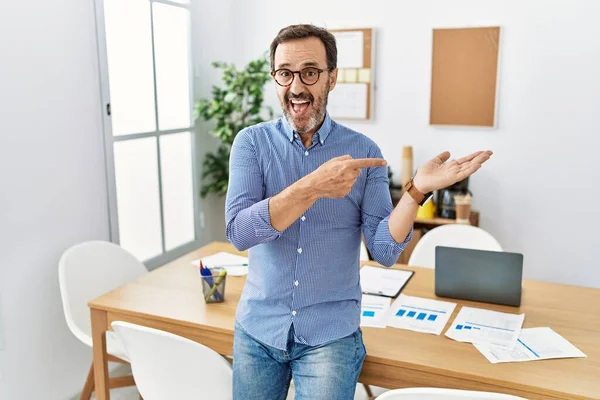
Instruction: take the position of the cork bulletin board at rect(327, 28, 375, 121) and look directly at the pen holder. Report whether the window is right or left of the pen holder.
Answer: right

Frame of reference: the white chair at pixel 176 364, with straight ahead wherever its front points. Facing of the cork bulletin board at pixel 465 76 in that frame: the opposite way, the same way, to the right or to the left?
the opposite way

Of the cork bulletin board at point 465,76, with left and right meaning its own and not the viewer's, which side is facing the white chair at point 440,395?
front

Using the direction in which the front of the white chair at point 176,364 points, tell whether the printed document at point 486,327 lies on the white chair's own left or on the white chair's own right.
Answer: on the white chair's own right

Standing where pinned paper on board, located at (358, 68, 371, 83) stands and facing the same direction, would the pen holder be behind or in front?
in front

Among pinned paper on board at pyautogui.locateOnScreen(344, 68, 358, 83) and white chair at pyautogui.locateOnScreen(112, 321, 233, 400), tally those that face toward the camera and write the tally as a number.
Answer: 1

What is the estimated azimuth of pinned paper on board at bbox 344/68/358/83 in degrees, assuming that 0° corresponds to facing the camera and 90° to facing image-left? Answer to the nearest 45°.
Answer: approximately 0°

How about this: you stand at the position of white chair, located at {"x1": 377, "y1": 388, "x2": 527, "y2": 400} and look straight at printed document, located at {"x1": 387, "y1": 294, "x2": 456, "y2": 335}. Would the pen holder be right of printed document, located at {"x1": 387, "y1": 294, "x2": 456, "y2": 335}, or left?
left
